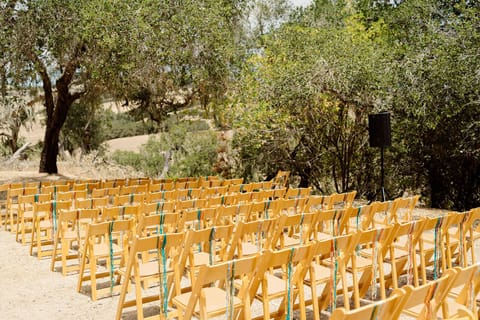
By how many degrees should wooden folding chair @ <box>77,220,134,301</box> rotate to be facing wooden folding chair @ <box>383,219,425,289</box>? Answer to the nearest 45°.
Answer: approximately 135° to its right

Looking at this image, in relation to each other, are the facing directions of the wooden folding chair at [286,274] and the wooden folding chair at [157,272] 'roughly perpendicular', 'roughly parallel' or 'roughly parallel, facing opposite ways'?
roughly parallel

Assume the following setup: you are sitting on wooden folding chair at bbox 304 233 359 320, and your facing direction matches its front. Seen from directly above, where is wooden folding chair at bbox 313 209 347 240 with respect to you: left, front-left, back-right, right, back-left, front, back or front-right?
front-right

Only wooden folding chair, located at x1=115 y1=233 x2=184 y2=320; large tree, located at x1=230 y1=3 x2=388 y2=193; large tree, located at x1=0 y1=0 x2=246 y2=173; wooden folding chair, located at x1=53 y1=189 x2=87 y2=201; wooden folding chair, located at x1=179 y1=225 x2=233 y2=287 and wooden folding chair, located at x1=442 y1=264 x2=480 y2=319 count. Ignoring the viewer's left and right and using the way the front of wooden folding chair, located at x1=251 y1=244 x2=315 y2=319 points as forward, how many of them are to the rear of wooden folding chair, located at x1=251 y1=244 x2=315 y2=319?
1

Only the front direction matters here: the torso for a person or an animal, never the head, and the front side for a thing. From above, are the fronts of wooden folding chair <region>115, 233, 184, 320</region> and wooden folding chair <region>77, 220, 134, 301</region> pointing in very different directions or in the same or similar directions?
same or similar directions

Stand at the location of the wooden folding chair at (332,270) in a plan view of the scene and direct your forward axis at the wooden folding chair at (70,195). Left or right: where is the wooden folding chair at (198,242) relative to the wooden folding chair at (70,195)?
left

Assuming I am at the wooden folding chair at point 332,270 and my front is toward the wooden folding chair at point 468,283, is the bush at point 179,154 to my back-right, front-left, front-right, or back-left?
back-left

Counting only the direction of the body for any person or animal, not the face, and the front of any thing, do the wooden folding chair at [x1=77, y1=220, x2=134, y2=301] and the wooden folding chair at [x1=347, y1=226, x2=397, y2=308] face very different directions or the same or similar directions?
same or similar directions

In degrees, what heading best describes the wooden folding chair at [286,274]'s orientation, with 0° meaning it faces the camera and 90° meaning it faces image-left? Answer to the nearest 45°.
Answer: approximately 135°

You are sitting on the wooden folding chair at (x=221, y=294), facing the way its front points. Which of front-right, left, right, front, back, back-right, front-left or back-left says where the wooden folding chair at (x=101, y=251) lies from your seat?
front

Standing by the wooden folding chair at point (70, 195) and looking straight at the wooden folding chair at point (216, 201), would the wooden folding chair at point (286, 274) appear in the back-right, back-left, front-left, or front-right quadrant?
front-right
